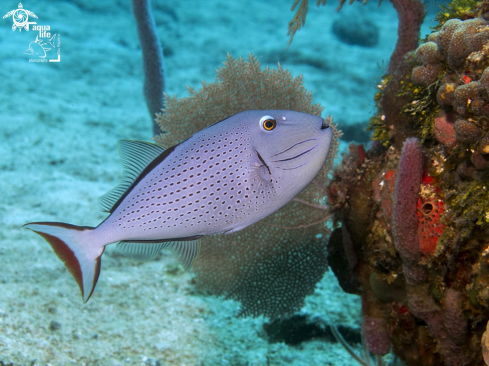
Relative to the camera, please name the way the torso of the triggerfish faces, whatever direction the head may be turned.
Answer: to the viewer's right

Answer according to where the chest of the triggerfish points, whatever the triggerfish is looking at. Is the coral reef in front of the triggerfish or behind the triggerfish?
in front

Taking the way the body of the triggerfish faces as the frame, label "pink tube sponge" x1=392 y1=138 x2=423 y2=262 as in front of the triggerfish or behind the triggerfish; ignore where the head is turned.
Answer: in front
